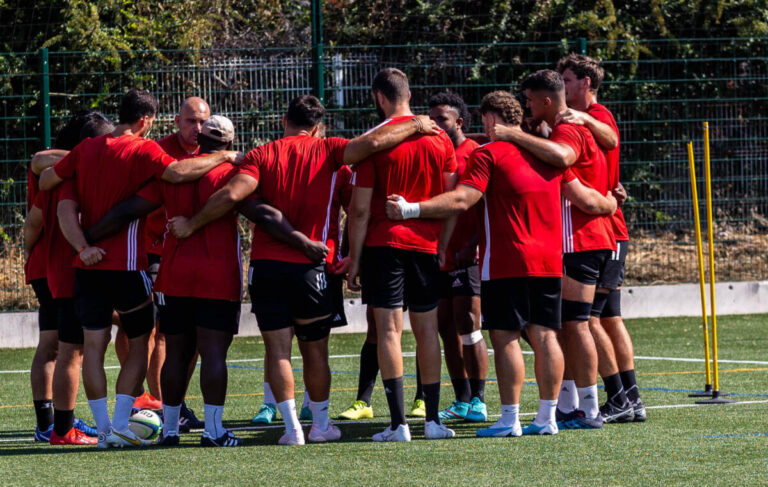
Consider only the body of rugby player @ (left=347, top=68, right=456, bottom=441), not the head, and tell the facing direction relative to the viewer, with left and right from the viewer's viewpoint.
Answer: facing away from the viewer

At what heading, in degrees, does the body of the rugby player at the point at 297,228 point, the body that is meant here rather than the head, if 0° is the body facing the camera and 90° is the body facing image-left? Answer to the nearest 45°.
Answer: approximately 180°

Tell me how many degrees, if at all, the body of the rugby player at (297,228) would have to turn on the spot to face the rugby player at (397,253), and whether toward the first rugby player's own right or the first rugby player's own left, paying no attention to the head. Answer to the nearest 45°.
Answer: approximately 90° to the first rugby player's own right

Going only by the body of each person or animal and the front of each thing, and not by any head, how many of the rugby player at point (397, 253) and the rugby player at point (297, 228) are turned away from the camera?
2

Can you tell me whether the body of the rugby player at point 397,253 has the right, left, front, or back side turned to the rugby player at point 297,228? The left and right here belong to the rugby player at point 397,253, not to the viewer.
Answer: left
